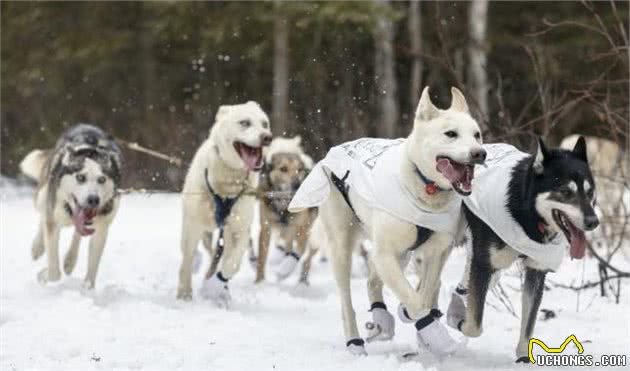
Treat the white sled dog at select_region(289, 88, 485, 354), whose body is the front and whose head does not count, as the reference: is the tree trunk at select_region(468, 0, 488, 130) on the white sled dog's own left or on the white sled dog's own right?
on the white sled dog's own left

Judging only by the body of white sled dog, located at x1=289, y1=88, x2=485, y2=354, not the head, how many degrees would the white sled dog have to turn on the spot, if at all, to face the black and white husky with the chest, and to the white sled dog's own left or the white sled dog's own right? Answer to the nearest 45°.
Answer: approximately 45° to the white sled dog's own left

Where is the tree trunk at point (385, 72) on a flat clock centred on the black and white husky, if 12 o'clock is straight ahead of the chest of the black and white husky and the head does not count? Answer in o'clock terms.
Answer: The tree trunk is roughly at 7 o'clock from the black and white husky.

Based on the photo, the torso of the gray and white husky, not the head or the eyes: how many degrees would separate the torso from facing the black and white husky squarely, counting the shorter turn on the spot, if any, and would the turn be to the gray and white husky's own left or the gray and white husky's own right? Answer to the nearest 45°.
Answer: approximately 45° to the gray and white husky's own left

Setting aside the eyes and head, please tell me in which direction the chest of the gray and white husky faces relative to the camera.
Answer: toward the camera

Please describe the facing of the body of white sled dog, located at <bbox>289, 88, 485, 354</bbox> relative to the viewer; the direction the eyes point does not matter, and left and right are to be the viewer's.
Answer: facing the viewer and to the right of the viewer

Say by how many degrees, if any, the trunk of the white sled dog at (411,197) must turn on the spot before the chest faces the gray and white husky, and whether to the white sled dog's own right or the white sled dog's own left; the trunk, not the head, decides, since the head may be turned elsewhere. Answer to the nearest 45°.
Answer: approximately 180°
